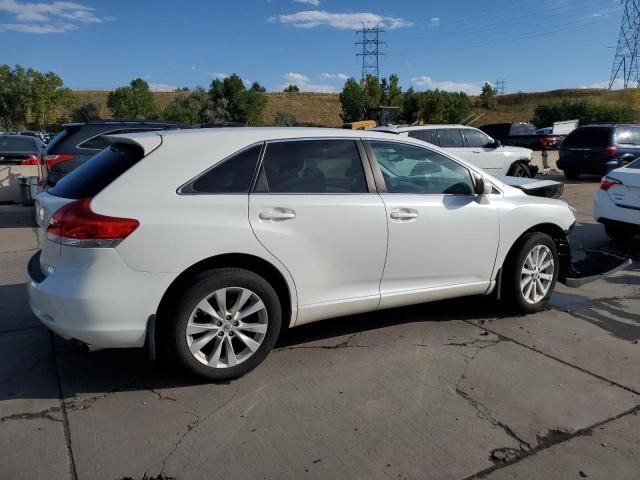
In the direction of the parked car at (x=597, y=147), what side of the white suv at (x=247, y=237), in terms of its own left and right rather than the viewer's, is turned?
front

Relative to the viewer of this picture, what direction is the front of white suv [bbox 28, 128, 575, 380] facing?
facing away from the viewer and to the right of the viewer

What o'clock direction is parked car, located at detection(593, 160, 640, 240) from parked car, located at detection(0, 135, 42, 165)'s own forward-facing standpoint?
parked car, located at detection(593, 160, 640, 240) is roughly at 5 o'clock from parked car, located at detection(0, 135, 42, 165).

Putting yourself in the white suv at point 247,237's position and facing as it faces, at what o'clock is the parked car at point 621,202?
The parked car is roughly at 12 o'clock from the white suv.

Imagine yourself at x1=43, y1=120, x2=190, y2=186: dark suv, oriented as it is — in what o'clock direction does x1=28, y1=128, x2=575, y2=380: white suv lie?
The white suv is roughly at 4 o'clock from the dark suv.

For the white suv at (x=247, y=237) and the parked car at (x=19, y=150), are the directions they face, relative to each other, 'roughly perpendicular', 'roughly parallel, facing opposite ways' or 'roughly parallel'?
roughly perpendicular

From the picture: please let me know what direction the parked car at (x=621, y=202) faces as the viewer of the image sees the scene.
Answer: facing away from the viewer and to the right of the viewer

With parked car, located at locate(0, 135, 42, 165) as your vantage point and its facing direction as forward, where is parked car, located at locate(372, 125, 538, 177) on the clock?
parked car, located at locate(372, 125, 538, 177) is roughly at 4 o'clock from parked car, located at locate(0, 135, 42, 165).

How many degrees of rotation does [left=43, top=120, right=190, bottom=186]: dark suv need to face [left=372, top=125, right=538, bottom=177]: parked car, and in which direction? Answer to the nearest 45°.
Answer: approximately 45° to its right

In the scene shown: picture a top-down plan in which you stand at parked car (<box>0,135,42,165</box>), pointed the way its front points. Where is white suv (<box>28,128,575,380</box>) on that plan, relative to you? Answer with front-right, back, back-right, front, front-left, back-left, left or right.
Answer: back

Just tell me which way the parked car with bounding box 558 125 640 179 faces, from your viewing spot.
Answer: facing away from the viewer and to the right of the viewer

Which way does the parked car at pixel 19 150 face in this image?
away from the camera

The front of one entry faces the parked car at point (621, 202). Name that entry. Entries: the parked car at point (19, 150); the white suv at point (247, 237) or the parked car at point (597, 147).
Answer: the white suv

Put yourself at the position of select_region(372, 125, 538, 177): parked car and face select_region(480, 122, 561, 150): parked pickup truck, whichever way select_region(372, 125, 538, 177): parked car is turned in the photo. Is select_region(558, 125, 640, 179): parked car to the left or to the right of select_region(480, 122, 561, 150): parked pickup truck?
right

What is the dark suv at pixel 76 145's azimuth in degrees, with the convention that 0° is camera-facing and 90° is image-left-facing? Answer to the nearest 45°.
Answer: approximately 225°
